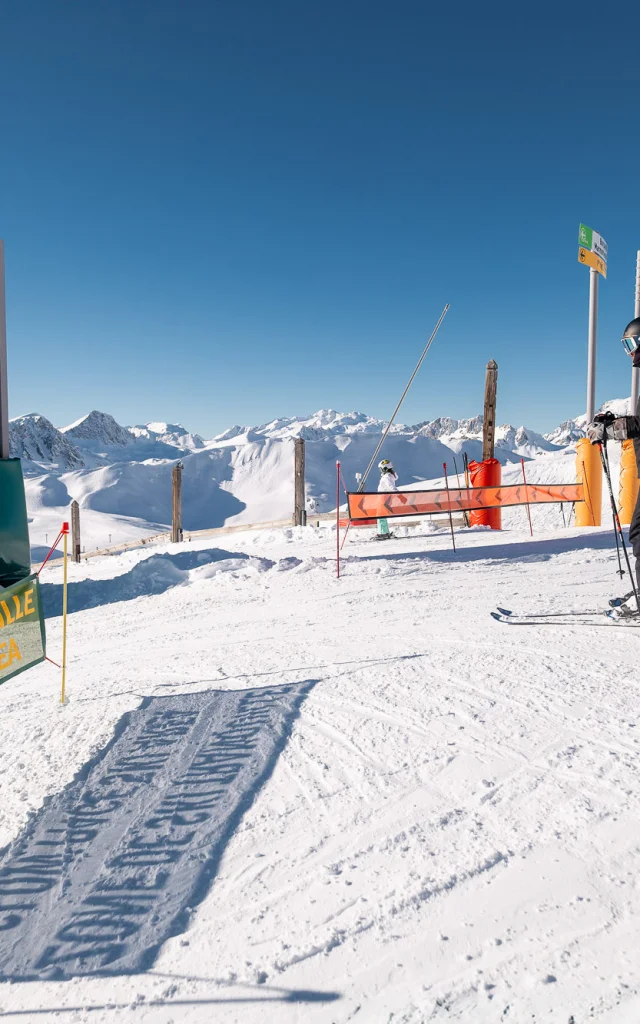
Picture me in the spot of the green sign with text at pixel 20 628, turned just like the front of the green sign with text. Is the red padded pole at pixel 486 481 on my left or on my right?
on my left

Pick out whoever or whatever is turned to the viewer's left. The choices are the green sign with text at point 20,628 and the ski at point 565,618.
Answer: the ski

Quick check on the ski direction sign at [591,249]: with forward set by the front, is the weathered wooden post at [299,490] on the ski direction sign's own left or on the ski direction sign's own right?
on the ski direction sign's own right

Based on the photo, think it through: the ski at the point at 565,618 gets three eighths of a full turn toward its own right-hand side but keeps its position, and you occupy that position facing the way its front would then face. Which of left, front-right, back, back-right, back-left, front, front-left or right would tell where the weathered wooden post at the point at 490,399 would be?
front-left

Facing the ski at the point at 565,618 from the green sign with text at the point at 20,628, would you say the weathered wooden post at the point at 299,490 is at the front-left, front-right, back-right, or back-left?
front-left

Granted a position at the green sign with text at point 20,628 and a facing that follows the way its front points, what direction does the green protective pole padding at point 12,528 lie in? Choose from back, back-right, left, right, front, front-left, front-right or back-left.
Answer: back-left

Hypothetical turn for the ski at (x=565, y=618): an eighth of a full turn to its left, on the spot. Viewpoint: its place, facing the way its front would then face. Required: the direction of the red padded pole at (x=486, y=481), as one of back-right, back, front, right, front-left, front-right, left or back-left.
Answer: back-right

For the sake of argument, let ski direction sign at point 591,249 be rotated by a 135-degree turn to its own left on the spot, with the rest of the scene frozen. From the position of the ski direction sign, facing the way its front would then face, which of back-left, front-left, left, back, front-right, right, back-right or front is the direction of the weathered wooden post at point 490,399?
back-left

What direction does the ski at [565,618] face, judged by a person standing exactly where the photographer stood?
facing to the left of the viewer

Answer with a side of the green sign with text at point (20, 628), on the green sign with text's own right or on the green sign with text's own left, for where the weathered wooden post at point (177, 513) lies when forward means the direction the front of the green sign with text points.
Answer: on the green sign with text's own left

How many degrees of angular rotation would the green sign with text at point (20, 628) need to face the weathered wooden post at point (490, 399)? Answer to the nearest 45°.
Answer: approximately 90° to its left

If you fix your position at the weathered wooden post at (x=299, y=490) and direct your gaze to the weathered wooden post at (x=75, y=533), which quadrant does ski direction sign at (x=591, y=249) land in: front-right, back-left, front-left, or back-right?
back-left

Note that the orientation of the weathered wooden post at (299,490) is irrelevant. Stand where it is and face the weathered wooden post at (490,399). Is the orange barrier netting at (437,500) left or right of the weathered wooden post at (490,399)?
right

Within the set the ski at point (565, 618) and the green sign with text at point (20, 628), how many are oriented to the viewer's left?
1

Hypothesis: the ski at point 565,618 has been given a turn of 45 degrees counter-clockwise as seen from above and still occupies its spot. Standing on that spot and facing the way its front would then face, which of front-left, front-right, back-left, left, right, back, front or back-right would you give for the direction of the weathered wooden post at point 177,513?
right

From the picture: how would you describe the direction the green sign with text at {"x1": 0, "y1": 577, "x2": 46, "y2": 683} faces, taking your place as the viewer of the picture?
facing the viewer and to the right of the viewer

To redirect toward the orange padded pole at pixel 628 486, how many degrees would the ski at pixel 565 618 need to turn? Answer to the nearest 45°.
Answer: approximately 90° to its right
